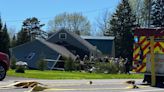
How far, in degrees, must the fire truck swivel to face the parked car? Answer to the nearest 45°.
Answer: approximately 90° to its left

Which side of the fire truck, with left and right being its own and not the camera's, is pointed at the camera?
back
